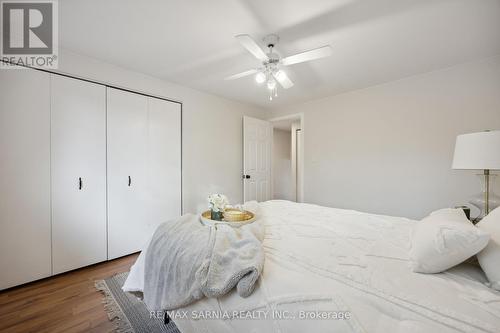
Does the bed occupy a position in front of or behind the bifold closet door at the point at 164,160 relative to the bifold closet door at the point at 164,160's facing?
in front

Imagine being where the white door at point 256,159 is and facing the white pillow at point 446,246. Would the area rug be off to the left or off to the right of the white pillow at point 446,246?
right

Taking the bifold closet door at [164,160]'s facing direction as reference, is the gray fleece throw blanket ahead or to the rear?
ahead

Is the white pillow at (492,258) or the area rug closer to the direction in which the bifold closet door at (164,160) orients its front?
the white pillow

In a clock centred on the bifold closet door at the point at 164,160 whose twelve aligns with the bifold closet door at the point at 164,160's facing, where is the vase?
The vase is roughly at 1 o'clock from the bifold closet door.

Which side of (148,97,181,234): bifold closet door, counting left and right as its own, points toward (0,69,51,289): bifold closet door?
right

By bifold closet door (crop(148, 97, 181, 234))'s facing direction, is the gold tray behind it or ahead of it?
ahead

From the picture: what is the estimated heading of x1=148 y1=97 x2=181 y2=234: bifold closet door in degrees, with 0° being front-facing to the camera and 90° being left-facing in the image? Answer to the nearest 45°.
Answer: approximately 315°

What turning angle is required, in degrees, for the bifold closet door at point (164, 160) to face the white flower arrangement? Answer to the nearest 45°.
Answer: approximately 45° to its right

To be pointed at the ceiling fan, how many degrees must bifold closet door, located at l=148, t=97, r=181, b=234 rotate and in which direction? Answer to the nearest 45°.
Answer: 0° — it already faces it

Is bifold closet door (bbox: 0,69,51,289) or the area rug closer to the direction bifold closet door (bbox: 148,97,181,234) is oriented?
the area rug

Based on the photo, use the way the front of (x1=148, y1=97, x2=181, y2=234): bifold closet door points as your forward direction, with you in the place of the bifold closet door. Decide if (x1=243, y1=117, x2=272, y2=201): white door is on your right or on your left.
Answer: on your left
